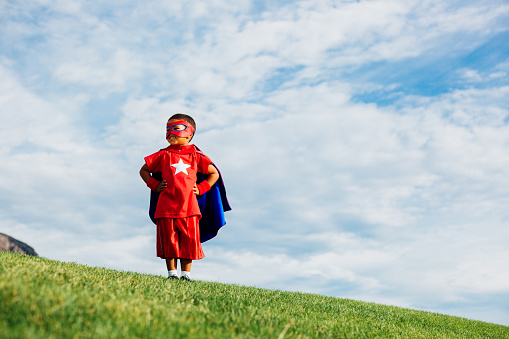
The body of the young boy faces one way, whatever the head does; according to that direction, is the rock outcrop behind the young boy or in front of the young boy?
behind

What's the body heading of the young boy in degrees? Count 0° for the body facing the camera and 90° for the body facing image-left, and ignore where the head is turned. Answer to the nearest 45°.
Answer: approximately 0°
